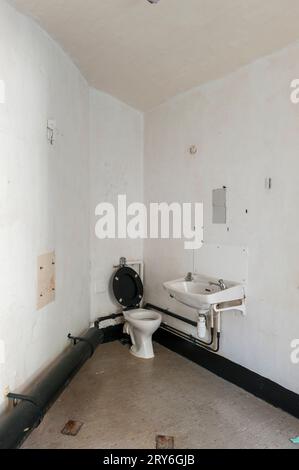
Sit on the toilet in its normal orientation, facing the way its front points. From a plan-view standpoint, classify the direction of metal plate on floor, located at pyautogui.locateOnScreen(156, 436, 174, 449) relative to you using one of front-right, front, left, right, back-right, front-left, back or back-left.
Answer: front-right

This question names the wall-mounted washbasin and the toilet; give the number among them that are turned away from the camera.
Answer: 0

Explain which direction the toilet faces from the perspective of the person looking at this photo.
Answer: facing the viewer and to the right of the viewer

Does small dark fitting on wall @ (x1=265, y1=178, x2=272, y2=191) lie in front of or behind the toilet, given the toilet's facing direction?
in front

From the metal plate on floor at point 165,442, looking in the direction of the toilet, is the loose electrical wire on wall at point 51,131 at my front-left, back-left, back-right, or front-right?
front-left

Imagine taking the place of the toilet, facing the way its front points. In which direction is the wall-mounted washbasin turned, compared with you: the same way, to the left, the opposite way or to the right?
to the right

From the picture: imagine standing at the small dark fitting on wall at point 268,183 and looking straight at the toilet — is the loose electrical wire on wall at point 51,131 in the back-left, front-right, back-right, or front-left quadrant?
front-left

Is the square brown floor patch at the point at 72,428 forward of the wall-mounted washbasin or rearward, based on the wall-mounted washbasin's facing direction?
forward

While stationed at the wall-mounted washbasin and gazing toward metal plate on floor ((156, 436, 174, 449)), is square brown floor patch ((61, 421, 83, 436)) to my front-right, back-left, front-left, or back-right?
front-right

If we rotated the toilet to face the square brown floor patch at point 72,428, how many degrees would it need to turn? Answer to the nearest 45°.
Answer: approximately 45° to its right

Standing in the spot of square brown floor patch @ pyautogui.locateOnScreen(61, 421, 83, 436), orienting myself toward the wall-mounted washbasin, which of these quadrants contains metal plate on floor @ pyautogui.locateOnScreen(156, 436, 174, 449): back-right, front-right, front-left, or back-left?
front-right

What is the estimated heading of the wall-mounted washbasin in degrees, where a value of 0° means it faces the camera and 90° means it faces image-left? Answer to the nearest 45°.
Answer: approximately 45°
